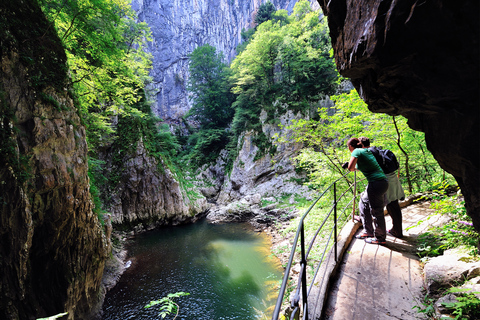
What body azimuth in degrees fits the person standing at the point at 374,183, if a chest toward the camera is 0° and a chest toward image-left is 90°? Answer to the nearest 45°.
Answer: approximately 90°

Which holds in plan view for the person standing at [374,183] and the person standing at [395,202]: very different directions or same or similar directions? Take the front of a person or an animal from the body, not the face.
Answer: same or similar directions
